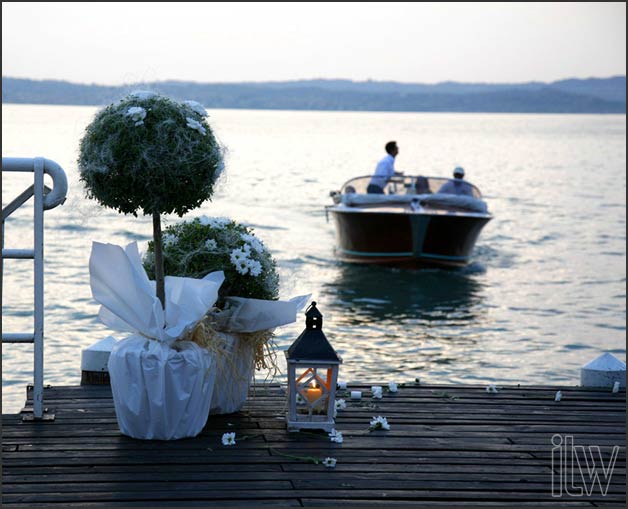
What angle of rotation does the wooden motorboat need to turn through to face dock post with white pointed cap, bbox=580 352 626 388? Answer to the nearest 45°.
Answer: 0° — it already faces it

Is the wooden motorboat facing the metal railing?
yes

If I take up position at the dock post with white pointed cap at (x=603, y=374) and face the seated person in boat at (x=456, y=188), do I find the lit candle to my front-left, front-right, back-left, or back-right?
back-left

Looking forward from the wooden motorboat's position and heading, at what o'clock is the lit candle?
The lit candle is roughly at 12 o'clock from the wooden motorboat.

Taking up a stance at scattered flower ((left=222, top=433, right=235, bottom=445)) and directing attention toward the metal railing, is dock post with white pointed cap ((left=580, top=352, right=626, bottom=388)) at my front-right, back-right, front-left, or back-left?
back-right

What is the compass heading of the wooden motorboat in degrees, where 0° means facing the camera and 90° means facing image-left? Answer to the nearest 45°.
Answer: approximately 0°

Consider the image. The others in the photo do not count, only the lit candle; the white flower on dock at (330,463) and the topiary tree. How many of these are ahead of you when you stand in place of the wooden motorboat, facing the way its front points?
3

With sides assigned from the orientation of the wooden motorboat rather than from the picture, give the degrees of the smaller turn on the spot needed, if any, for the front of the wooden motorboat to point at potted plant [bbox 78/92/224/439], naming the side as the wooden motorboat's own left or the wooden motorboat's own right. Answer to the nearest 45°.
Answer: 0° — it already faces it

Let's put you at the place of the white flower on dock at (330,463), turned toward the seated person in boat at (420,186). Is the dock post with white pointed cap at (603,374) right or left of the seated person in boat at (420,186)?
right

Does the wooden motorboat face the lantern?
yes

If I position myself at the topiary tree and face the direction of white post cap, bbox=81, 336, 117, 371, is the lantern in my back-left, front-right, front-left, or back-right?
back-right

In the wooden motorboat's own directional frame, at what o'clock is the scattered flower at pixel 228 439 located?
The scattered flower is roughly at 12 o'clock from the wooden motorboat.
